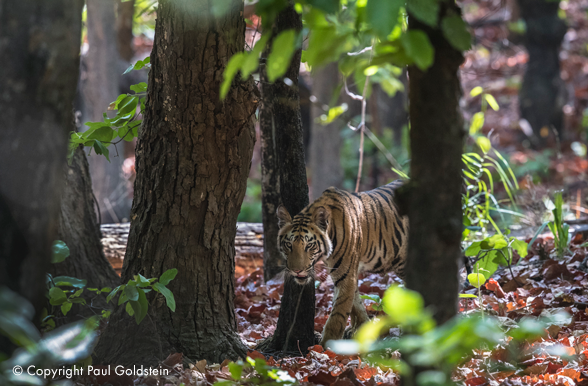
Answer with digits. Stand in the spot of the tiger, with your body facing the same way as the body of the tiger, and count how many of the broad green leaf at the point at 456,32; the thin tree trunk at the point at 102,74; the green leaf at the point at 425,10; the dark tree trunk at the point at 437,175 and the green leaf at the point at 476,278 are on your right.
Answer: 1

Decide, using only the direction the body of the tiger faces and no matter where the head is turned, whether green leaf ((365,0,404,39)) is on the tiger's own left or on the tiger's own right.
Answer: on the tiger's own left

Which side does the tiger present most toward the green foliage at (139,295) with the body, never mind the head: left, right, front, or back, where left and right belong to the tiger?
front

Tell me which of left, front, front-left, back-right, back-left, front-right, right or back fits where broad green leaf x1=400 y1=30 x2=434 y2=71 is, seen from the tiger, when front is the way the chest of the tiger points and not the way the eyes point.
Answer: front-left

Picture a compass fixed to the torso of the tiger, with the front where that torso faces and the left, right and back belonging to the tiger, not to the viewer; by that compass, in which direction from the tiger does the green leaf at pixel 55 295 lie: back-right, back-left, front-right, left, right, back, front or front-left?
front

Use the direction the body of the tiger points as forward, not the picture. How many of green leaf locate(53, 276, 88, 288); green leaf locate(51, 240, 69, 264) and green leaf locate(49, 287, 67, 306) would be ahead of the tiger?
3

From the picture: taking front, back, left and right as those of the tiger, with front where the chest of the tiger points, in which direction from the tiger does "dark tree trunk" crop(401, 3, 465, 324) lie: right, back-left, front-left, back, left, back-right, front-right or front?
front-left

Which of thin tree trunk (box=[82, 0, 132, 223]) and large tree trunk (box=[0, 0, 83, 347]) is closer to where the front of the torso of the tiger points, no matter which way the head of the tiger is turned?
the large tree trunk

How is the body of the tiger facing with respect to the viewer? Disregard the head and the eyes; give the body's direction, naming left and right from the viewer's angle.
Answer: facing the viewer and to the left of the viewer

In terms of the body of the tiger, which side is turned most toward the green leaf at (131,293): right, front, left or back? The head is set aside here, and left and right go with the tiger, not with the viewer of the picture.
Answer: front

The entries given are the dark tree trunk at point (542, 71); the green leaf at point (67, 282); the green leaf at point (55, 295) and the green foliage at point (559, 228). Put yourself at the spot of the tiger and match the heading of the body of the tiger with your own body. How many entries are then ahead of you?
2

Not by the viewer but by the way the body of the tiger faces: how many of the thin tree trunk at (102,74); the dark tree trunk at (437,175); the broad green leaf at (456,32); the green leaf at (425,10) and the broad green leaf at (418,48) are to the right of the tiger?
1
